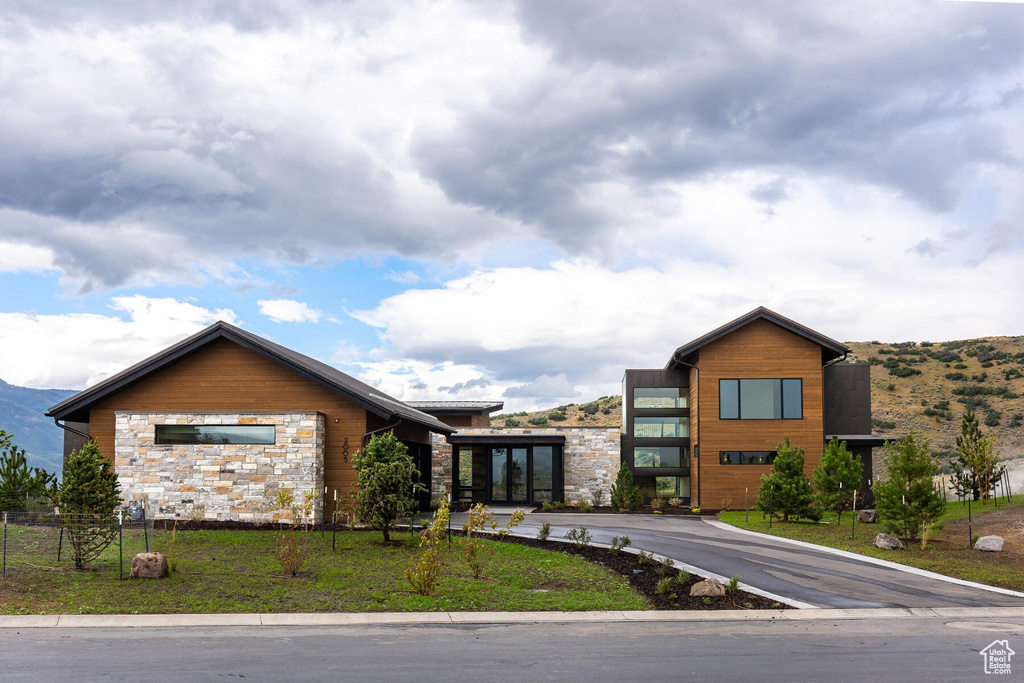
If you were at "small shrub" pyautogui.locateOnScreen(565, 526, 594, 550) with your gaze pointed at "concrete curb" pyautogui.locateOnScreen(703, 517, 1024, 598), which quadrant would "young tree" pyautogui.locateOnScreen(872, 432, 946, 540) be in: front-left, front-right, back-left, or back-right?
front-left

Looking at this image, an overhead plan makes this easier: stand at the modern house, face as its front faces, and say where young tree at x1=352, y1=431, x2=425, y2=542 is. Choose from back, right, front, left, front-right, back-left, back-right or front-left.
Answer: front

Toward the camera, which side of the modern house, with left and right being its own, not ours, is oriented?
front

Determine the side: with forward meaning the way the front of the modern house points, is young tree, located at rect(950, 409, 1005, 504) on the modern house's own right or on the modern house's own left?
on the modern house's own left

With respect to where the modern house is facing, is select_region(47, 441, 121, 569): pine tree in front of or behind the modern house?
in front

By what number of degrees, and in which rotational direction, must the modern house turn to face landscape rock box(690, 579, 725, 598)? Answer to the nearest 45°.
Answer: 0° — it already faces it

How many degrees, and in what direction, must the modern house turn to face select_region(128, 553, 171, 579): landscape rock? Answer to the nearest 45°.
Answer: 0° — it already faces it

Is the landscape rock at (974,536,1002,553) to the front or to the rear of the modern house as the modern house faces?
to the front
